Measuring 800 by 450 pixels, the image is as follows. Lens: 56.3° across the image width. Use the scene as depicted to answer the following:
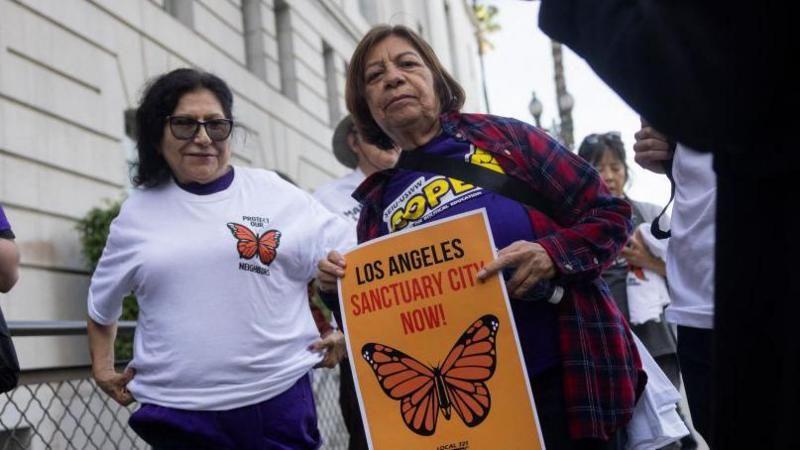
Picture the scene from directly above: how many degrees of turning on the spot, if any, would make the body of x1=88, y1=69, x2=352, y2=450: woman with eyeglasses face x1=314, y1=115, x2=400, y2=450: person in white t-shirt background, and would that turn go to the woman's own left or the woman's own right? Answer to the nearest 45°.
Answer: approximately 135° to the woman's own left

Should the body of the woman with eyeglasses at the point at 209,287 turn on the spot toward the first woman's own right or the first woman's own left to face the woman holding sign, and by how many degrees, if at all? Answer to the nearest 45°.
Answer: approximately 45° to the first woman's own left

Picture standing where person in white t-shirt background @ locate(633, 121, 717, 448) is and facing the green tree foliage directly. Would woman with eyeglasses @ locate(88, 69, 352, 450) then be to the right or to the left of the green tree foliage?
left

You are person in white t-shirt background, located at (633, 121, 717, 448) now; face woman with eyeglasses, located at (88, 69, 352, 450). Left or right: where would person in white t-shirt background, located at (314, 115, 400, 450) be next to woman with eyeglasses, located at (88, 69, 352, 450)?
right

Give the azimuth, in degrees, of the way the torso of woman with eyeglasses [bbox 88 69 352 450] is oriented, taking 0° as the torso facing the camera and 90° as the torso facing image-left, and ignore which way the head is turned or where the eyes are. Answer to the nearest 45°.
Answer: approximately 0°

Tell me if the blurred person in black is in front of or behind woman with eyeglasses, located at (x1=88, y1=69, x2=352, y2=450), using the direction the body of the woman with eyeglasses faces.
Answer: in front

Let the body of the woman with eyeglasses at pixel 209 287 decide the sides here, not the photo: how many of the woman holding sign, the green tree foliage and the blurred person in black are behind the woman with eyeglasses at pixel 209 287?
1

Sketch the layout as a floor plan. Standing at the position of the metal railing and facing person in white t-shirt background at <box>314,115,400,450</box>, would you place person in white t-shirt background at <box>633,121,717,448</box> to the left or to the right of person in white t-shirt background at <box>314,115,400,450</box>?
right

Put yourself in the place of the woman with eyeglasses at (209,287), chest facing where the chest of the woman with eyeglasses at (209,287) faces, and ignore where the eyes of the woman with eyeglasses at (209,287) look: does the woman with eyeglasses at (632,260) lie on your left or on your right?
on your left

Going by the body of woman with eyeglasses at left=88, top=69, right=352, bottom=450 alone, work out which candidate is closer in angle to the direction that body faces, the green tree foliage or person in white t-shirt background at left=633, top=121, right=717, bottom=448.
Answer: the person in white t-shirt background
